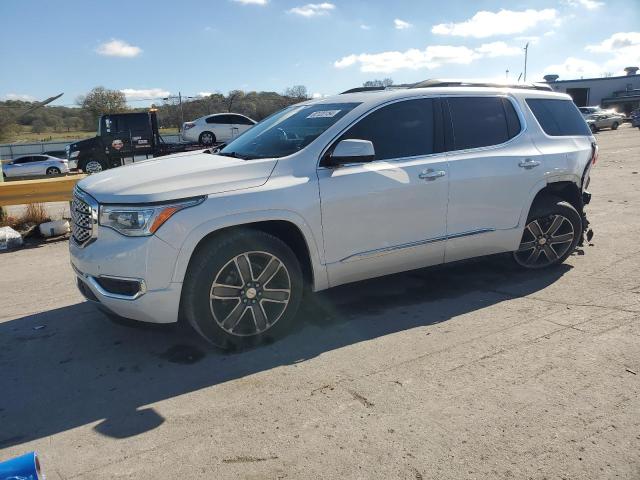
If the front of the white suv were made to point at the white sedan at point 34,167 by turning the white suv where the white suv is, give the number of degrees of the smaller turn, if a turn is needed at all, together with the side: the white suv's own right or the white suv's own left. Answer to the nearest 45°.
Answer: approximately 90° to the white suv's own right

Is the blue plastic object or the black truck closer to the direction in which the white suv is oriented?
the blue plastic object

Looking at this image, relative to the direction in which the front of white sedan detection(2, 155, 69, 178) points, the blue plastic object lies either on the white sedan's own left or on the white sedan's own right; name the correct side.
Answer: on the white sedan's own left

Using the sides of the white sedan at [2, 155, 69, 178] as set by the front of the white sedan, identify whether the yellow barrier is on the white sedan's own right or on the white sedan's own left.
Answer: on the white sedan's own left

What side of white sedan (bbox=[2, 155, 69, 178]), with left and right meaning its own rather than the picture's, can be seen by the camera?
left

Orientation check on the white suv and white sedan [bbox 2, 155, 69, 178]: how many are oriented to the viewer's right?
0

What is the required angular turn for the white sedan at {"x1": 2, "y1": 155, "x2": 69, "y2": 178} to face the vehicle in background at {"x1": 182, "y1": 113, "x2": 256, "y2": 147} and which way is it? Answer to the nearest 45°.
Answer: approximately 135° to its left

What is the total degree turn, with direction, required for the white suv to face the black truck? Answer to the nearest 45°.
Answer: approximately 90° to its right

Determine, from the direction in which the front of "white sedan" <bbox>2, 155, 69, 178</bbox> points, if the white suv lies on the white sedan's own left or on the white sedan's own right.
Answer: on the white sedan's own left

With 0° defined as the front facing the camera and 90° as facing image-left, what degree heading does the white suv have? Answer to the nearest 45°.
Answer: approximately 45°
